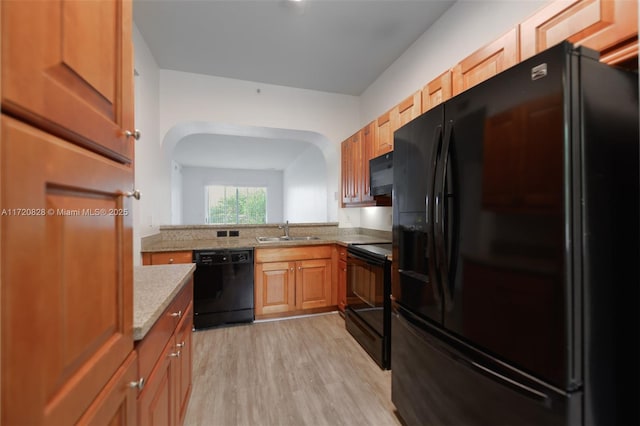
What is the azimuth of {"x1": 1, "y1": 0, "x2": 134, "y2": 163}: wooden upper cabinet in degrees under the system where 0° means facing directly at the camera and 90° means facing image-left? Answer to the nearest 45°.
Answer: approximately 315°

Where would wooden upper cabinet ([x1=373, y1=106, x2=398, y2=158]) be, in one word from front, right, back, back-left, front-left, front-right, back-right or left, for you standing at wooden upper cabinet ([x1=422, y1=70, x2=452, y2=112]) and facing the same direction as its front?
right

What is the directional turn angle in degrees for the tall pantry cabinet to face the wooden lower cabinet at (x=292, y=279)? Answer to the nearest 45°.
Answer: approximately 90° to its left

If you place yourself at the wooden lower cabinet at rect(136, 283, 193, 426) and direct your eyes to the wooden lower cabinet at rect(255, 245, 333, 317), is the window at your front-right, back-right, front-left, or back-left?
front-left

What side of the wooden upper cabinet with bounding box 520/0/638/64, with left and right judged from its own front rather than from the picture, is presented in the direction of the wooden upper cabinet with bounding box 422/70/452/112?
right

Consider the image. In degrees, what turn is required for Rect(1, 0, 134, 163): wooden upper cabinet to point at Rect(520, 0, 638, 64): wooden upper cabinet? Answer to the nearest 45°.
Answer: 0° — it already faces it

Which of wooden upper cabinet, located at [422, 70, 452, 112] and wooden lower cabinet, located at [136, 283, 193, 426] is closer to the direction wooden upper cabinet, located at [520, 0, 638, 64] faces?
the wooden lower cabinet

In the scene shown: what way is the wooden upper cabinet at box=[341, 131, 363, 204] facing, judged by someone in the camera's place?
facing to the left of the viewer

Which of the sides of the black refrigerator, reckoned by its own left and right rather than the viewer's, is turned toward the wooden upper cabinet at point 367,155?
right

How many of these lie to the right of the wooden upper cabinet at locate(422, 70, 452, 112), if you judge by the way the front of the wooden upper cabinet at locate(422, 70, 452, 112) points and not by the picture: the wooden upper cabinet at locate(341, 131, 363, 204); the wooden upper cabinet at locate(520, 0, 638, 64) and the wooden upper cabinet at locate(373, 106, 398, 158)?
2

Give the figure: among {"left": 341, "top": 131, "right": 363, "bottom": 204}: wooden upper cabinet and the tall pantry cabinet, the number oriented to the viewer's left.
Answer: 1

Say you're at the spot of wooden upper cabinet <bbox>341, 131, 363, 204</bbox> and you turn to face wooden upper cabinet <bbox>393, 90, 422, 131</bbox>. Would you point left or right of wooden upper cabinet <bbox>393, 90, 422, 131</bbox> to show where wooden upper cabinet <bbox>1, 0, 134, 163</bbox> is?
right

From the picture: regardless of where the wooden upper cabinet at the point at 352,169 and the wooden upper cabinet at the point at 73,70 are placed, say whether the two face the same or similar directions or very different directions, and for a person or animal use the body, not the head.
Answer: very different directions

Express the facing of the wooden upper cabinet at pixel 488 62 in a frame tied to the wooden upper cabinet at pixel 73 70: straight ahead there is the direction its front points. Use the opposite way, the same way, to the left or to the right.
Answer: the opposite way
